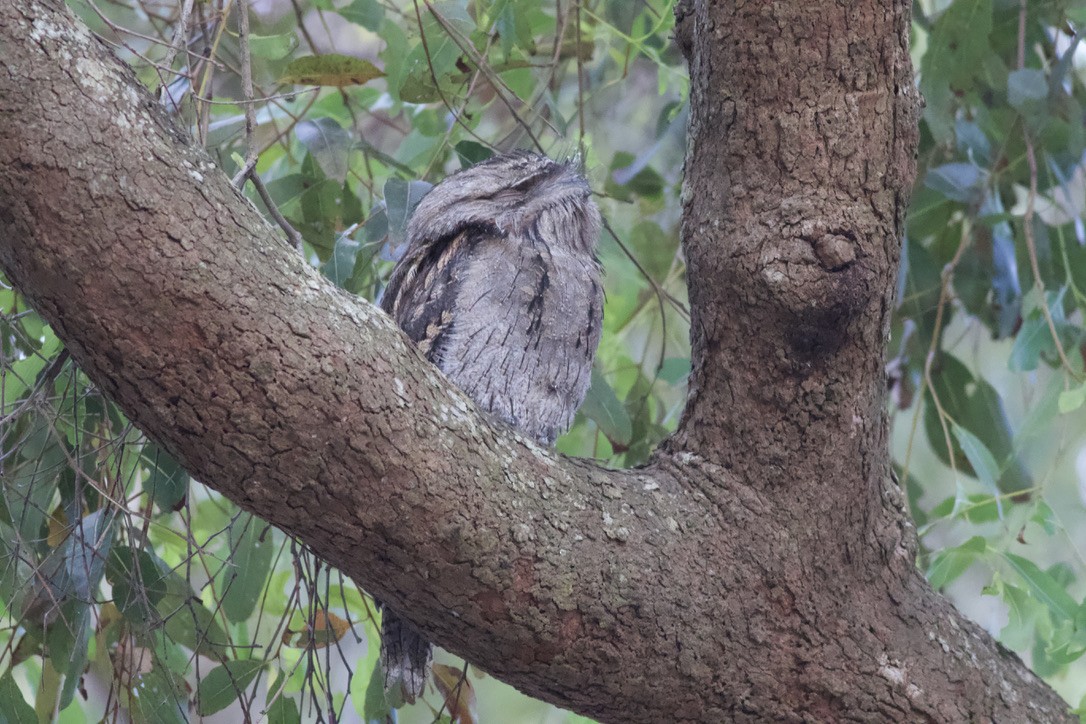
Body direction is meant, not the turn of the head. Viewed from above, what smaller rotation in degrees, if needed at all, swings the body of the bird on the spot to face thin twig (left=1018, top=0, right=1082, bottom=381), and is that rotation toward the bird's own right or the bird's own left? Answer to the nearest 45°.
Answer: approximately 45° to the bird's own left

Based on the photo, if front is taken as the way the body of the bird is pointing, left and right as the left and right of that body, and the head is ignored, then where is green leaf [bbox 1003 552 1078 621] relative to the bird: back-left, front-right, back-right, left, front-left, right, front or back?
front-left

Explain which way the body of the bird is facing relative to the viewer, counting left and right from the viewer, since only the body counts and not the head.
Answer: facing the viewer and to the right of the viewer

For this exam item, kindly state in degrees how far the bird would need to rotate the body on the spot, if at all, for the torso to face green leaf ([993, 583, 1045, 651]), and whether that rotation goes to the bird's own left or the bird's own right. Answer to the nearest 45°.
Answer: approximately 45° to the bird's own left

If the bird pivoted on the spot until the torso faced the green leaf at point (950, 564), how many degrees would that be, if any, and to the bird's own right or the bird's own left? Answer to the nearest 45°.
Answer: approximately 45° to the bird's own left

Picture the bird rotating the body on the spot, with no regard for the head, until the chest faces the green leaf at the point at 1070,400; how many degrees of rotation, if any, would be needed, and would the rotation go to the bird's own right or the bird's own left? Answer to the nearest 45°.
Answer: approximately 45° to the bird's own left

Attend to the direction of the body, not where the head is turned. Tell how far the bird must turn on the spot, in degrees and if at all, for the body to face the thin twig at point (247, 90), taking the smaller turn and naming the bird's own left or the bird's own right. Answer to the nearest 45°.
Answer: approximately 90° to the bird's own right

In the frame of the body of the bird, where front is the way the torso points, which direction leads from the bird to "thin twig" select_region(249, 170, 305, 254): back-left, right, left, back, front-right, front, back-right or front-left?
right
